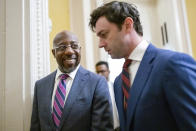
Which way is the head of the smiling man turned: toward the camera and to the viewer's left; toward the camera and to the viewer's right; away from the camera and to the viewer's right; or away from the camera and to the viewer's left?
toward the camera and to the viewer's right

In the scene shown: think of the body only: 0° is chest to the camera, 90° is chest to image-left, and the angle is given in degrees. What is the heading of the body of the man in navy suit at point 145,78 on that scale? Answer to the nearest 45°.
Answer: approximately 45°

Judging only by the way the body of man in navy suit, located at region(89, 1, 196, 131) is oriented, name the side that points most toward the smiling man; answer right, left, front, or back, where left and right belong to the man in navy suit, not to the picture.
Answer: right
